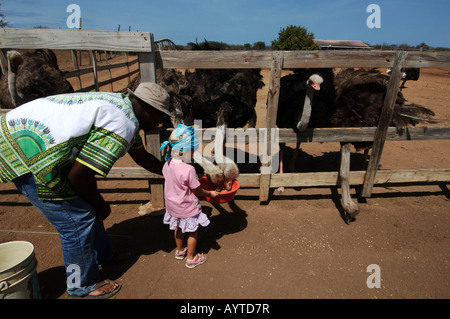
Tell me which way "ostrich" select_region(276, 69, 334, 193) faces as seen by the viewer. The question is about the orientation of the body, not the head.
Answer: toward the camera

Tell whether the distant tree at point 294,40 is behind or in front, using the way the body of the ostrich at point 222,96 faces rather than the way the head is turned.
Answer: behind

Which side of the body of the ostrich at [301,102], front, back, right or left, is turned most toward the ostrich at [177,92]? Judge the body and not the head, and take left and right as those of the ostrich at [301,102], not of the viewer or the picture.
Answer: right

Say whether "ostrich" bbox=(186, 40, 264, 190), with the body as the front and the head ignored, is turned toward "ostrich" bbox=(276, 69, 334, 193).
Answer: no

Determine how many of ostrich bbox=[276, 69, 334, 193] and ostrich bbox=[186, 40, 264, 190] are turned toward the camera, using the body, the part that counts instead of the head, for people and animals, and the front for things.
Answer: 2

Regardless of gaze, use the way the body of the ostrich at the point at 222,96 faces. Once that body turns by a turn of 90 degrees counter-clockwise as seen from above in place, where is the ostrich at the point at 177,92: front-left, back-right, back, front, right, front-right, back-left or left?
back

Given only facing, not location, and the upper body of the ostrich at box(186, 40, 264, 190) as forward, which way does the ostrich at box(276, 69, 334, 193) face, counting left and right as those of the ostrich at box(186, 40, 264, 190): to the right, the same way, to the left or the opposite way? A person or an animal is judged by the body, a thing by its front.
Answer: the same way

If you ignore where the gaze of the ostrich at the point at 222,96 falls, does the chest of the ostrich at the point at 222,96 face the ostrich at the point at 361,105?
no

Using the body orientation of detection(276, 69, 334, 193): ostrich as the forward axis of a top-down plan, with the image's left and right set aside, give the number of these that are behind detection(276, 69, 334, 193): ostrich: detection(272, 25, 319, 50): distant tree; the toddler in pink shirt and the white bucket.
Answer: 1

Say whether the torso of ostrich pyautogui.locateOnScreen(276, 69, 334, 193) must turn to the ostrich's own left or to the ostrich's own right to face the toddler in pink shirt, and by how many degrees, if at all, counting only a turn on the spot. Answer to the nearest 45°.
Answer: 0° — it already faces them

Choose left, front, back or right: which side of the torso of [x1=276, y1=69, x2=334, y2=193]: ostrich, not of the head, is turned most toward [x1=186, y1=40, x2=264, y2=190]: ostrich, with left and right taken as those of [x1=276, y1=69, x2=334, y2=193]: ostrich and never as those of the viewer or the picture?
right

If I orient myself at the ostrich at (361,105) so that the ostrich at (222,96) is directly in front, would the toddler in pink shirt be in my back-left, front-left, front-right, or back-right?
front-left

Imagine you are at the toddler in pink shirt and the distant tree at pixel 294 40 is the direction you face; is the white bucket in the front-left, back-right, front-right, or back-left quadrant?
back-left

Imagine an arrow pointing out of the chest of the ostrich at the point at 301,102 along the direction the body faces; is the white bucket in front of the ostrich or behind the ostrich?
in front

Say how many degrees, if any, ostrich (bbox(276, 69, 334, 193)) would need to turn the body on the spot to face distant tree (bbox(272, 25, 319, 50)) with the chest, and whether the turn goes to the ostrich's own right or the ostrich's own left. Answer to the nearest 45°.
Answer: approximately 180°
